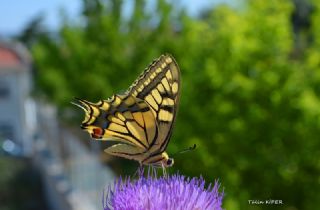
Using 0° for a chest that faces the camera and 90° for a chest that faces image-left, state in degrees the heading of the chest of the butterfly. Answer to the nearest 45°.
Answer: approximately 270°

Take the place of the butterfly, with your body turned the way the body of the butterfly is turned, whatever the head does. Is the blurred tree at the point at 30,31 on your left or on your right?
on your left
